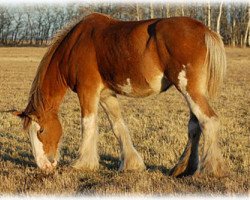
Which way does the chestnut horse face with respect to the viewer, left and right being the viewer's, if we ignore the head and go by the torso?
facing to the left of the viewer
